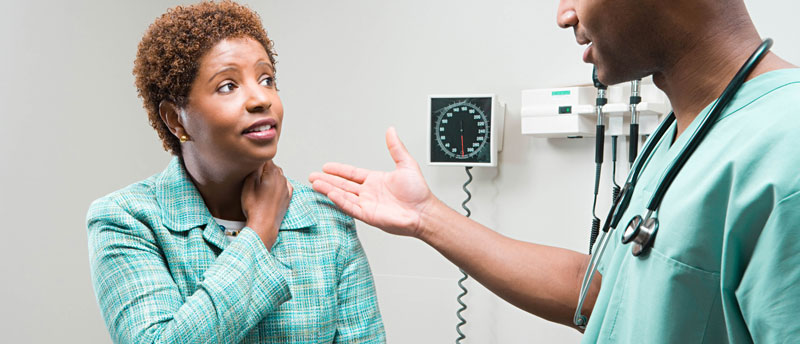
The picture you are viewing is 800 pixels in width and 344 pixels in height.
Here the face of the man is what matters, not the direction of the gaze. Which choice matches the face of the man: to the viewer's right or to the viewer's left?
to the viewer's left

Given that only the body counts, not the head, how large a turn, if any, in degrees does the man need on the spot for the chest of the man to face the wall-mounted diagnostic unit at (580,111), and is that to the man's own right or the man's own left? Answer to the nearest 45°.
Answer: approximately 135° to the man's own right

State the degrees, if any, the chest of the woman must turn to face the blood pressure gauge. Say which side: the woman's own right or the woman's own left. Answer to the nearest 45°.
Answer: approximately 90° to the woman's own left

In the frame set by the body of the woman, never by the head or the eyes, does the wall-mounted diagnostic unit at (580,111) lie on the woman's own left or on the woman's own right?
on the woman's own left

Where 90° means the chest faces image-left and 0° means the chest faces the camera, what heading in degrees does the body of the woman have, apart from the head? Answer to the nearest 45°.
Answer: approximately 315°

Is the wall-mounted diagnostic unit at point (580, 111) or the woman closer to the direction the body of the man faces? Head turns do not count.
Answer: the woman

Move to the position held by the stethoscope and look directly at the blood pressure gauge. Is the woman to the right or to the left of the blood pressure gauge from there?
left

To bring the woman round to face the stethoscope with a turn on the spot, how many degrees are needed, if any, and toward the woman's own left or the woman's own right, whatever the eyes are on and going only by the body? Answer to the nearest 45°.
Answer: approximately 90° to the woman's own left

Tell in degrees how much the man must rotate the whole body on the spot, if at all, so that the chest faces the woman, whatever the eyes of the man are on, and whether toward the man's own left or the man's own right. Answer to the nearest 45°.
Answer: approximately 45° to the man's own right

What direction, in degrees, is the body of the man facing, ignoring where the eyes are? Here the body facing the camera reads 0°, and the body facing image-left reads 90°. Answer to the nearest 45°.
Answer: approximately 45°

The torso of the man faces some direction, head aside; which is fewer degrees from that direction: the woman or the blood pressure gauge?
the woman
